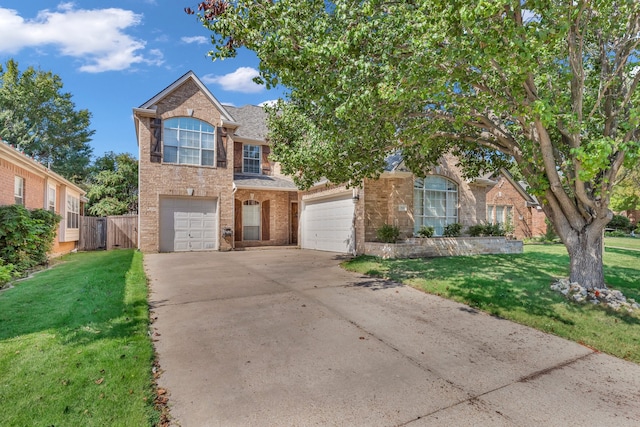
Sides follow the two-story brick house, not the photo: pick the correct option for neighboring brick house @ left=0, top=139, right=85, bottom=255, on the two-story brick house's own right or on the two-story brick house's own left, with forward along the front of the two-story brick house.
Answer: on the two-story brick house's own right

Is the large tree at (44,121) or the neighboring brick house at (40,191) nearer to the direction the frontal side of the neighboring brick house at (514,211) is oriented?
the neighboring brick house

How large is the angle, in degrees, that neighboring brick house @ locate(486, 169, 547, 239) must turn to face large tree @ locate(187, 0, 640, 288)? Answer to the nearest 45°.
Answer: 0° — it already faces it

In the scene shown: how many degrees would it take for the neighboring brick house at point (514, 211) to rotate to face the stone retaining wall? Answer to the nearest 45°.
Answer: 0° — it already faces it

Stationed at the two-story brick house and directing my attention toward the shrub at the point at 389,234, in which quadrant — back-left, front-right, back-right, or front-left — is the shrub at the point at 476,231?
front-left

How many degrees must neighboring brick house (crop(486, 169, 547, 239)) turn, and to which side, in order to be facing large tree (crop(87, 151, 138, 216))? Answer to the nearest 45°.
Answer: approximately 45° to its right

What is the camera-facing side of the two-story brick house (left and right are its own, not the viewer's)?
front

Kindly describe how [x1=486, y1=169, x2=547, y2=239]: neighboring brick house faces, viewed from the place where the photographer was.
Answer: facing the viewer

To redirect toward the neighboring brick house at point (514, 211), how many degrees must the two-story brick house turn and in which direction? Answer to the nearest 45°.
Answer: approximately 135° to its left

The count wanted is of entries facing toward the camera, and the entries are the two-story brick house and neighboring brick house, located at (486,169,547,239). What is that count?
2

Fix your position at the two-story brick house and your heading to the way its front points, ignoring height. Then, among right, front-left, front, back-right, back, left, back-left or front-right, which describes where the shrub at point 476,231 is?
left

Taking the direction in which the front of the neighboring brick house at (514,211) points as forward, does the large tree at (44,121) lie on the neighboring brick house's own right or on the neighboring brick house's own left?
on the neighboring brick house's own right

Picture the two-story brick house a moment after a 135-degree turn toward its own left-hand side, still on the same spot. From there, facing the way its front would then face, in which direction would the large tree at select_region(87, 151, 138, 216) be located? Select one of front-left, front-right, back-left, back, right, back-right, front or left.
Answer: left

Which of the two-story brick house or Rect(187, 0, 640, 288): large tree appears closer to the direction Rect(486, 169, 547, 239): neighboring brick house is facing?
the large tree

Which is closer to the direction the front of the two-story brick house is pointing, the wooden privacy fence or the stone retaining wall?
the stone retaining wall
